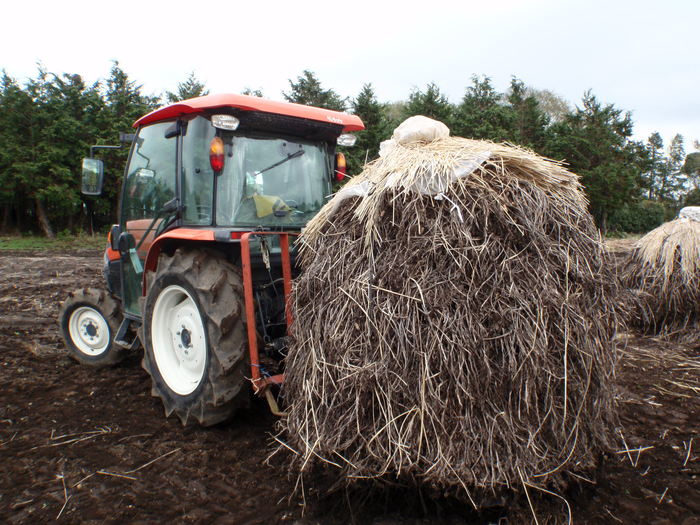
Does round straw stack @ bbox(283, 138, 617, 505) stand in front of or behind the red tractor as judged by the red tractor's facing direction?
behind

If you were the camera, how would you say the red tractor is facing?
facing away from the viewer and to the left of the viewer

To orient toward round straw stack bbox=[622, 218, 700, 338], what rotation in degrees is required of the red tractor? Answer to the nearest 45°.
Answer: approximately 135° to its right
